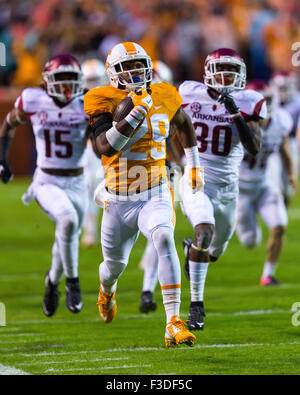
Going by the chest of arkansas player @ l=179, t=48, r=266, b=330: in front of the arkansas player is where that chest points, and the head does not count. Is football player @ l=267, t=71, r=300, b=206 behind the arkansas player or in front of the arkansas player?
behind

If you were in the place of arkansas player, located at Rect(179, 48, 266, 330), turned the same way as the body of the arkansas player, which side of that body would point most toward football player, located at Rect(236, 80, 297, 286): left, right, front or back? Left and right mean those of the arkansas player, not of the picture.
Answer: back

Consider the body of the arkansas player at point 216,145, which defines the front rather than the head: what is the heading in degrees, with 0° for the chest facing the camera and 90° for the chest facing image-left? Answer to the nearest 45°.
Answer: approximately 0°

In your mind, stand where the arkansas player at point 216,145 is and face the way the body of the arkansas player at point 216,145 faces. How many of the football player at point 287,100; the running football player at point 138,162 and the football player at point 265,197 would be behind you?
2

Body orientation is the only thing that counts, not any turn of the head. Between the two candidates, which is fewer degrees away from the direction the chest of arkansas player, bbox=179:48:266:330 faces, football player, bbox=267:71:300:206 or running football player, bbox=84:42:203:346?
the running football player

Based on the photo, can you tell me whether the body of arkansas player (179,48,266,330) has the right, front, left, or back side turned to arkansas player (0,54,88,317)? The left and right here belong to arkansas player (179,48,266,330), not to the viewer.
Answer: right
